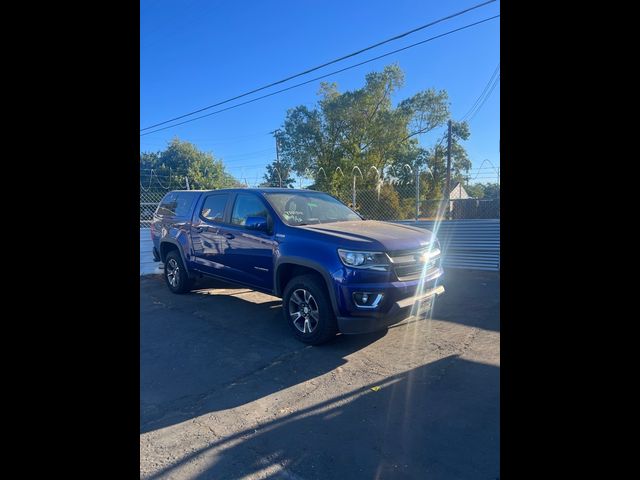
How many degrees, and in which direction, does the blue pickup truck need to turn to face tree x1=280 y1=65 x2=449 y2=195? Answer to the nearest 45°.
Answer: approximately 135° to its left

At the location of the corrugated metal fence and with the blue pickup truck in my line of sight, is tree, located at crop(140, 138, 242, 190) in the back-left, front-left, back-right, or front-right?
back-right

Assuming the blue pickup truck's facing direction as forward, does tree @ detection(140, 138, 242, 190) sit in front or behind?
behind

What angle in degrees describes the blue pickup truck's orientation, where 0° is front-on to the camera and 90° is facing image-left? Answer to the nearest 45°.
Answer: approximately 315°

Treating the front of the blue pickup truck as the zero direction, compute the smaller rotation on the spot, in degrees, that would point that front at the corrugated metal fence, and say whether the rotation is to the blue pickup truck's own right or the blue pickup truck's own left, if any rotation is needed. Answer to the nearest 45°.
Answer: approximately 90° to the blue pickup truck's own left
